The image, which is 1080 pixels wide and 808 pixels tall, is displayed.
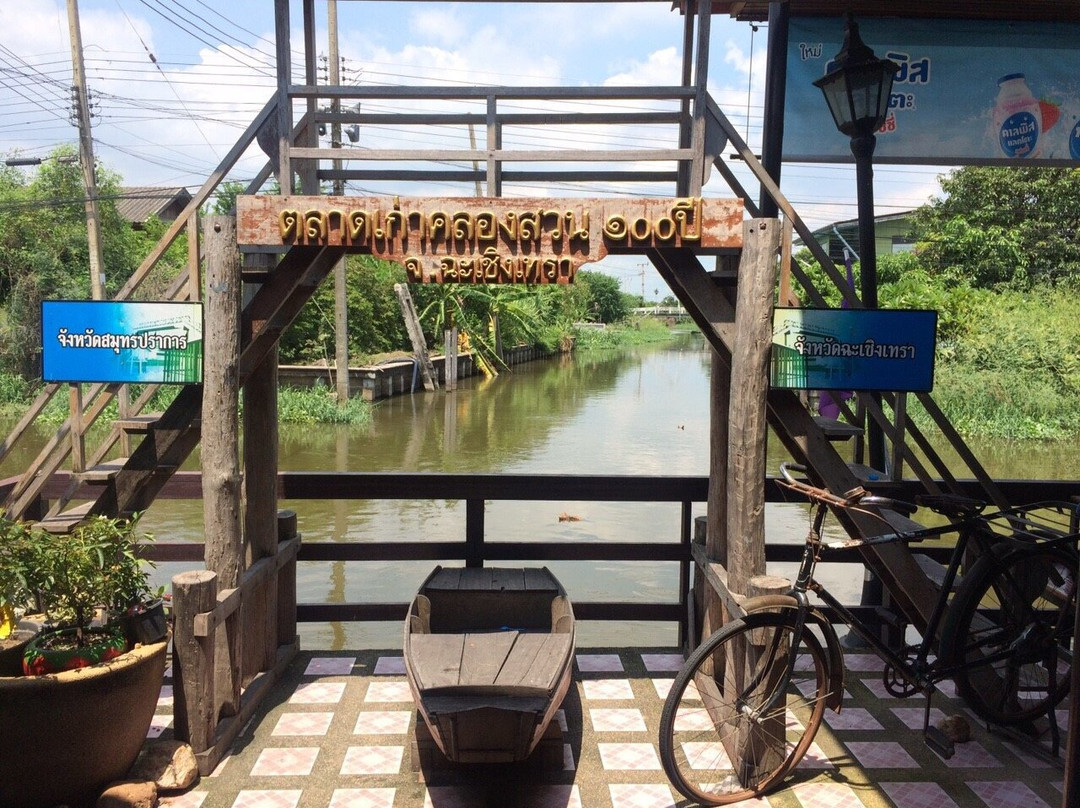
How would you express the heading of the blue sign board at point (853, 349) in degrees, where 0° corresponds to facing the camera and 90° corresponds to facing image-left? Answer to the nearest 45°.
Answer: approximately 0°

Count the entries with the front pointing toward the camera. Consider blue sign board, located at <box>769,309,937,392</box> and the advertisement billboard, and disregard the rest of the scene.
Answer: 2

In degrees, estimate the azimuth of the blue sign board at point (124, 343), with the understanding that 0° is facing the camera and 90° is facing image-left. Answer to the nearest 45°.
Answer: approximately 0°

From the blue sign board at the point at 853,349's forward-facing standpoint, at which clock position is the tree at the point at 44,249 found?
The tree is roughly at 4 o'clock from the blue sign board.

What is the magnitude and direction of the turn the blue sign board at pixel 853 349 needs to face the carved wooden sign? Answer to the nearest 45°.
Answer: approximately 45° to its right

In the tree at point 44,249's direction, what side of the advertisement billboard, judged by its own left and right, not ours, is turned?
right

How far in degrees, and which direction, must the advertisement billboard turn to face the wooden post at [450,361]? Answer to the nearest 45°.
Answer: approximately 135° to its right

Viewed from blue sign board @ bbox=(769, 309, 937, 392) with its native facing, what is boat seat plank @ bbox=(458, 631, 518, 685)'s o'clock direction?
The boat seat plank is roughly at 2 o'clock from the blue sign board.

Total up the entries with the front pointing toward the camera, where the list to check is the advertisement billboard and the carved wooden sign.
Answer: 2
